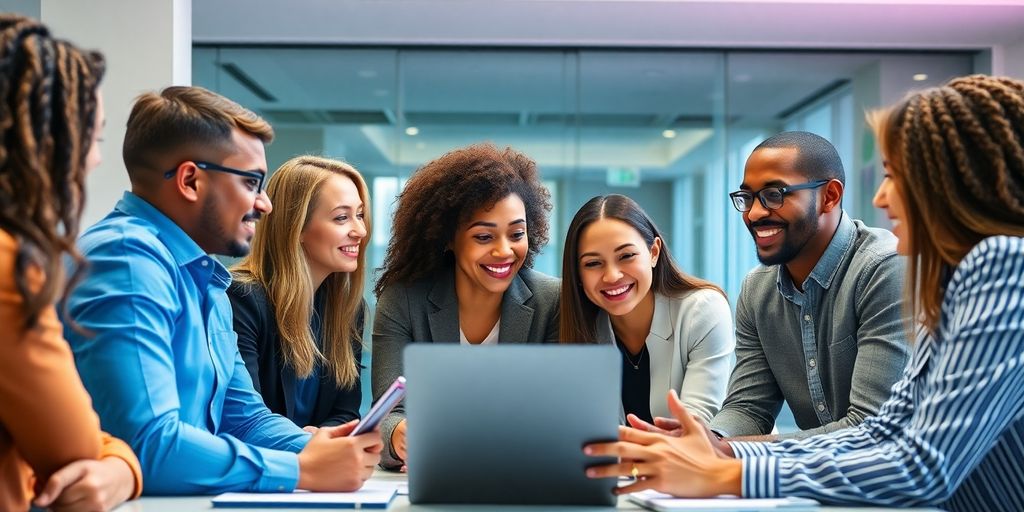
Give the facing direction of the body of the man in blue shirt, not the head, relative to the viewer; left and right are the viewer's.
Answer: facing to the right of the viewer

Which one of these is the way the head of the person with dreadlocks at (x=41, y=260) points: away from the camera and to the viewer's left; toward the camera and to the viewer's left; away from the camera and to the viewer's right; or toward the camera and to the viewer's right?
away from the camera and to the viewer's right

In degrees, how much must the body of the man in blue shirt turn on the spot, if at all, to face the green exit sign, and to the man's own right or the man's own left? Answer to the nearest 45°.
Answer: approximately 45° to the man's own left

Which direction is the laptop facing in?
away from the camera

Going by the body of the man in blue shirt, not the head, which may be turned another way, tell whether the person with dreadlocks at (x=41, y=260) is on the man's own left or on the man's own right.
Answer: on the man's own right

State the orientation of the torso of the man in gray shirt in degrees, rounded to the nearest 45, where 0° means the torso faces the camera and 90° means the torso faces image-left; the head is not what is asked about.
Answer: approximately 45°

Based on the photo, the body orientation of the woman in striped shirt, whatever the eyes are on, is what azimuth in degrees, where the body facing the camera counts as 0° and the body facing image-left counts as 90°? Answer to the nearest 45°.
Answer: approximately 90°

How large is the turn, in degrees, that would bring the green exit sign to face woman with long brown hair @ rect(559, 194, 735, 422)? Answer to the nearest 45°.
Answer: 0° — it already faces them

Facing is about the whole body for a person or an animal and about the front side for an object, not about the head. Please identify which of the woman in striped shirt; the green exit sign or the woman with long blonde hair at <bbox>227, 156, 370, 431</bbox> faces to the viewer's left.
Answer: the woman in striped shirt

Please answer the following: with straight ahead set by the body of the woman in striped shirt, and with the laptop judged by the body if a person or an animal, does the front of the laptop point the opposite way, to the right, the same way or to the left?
to the right

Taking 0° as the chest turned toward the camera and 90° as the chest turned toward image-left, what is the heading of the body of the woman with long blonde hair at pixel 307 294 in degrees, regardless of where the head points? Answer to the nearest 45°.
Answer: approximately 315°
